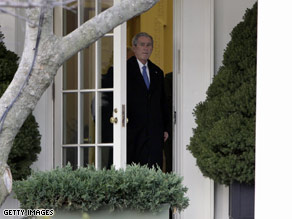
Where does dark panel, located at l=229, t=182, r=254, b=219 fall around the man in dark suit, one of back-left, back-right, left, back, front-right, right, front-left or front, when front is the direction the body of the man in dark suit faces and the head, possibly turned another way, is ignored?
front-left

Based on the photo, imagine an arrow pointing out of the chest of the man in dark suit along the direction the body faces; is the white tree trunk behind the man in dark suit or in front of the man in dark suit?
in front

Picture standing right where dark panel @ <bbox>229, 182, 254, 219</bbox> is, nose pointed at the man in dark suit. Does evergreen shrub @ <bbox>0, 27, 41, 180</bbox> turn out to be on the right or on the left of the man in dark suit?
left

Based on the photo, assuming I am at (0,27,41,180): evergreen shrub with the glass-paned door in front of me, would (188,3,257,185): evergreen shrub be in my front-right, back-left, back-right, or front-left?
front-right

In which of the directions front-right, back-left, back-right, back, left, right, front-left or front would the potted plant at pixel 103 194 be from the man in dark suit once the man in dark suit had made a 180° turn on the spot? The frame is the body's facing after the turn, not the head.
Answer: back

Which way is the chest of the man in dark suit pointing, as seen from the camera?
toward the camera

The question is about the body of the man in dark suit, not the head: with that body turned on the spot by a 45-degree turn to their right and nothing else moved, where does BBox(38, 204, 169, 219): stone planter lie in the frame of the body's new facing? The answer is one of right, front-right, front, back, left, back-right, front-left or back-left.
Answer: front-left

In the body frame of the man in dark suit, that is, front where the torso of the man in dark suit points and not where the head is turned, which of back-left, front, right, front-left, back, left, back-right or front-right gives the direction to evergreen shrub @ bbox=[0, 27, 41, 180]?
front-right
